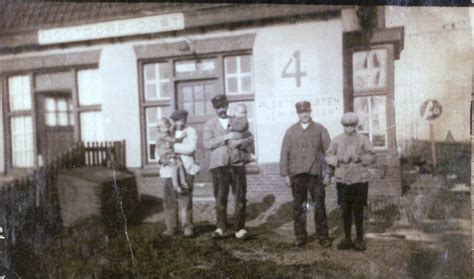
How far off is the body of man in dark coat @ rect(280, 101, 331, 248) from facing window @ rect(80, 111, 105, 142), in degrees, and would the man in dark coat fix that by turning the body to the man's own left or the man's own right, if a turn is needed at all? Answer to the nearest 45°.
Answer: approximately 90° to the man's own right

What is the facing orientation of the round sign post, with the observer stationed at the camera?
facing the viewer

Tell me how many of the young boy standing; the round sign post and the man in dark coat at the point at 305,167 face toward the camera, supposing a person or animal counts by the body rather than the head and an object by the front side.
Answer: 3

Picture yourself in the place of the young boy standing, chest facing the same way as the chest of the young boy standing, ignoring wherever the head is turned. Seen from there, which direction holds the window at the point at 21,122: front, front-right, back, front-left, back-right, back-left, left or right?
right

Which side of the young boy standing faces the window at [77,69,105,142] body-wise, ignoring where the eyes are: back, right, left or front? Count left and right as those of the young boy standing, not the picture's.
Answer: right

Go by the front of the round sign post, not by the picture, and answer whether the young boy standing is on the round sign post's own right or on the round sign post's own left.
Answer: on the round sign post's own right

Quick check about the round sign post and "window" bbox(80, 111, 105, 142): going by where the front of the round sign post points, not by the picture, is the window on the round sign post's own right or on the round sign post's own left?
on the round sign post's own right

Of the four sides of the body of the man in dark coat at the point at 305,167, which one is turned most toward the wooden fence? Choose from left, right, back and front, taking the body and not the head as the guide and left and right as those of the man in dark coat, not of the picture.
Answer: right

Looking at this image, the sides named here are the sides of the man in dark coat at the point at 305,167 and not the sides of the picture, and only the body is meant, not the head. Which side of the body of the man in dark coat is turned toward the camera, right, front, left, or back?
front

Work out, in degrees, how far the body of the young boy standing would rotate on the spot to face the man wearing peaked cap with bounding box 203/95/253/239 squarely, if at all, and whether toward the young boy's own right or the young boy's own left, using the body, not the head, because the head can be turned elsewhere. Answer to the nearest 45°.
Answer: approximately 90° to the young boy's own right

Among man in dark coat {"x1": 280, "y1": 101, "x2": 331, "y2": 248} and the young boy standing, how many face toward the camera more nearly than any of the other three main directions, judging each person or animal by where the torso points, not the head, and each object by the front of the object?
2

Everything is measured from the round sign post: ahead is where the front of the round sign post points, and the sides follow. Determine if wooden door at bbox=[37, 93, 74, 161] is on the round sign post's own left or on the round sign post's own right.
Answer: on the round sign post's own right
